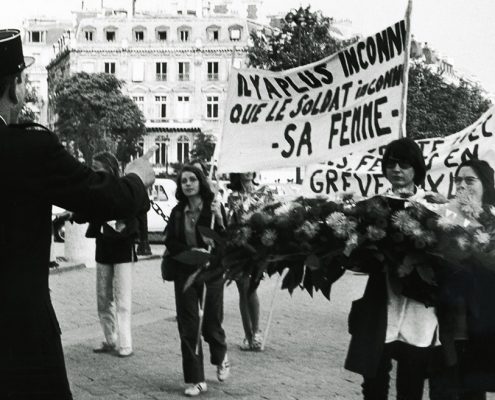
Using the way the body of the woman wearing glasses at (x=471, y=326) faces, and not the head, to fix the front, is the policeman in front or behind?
in front

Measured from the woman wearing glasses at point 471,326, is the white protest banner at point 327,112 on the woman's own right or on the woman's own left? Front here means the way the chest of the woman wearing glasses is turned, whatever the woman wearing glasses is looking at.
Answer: on the woman's own right

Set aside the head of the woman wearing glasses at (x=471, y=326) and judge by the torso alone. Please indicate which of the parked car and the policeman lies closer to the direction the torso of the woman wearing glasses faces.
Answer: the policeman

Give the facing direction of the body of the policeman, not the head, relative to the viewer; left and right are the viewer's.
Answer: facing away from the viewer and to the right of the viewer

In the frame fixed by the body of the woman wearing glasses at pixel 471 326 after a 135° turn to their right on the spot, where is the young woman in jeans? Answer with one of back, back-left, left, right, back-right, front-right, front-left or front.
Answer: front-left

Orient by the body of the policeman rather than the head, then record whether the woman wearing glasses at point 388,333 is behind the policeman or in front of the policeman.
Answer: in front

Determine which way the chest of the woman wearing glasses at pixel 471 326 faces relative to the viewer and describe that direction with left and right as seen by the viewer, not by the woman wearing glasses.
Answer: facing the viewer and to the left of the viewer

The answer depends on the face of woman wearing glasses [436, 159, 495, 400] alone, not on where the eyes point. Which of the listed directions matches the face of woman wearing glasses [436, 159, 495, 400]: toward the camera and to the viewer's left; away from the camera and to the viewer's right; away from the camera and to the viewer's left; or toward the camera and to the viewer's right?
toward the camera and to the viewer's left

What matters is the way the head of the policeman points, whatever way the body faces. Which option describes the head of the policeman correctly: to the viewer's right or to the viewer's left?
to the viewer's right

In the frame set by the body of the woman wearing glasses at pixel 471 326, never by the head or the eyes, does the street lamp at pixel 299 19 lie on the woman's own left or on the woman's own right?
on the woman's own right

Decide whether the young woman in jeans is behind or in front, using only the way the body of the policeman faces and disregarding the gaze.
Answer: in front

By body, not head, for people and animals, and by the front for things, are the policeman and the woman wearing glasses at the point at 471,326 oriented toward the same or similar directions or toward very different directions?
very different directions
